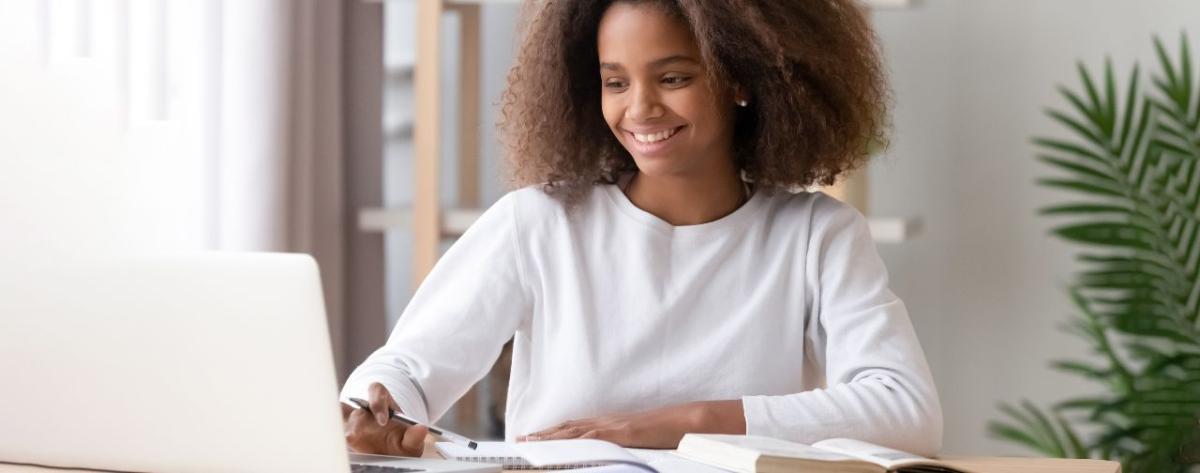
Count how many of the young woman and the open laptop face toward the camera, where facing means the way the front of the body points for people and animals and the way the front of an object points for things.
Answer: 1

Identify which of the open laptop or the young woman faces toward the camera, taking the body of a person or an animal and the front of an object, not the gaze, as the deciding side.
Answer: the young woman

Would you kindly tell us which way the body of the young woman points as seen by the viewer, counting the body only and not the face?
toward the camera

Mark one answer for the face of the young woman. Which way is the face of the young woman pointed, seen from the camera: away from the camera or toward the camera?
toward the camera

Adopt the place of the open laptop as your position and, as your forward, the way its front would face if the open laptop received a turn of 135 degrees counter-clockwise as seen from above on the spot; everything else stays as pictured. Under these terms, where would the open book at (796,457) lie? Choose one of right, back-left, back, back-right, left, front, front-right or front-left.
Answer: back

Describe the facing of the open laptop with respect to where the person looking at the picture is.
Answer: facing away from the viewer and to the right of the viewer

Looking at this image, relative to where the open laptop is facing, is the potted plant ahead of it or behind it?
ahead

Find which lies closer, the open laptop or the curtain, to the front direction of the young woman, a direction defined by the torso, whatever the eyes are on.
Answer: the open laptop

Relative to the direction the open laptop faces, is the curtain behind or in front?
in front

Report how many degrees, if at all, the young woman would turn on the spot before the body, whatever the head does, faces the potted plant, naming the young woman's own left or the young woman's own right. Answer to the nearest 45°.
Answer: approximately 135° to the young woman's own left

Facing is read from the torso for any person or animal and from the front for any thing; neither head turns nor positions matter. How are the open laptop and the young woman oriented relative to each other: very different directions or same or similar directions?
very different directions

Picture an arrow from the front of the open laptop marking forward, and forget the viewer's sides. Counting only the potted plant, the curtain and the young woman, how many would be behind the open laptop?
0
